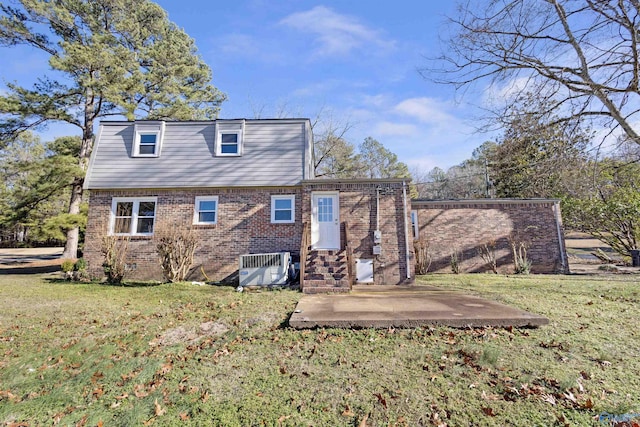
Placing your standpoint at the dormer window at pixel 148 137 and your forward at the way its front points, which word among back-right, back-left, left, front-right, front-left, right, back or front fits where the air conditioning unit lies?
front-left

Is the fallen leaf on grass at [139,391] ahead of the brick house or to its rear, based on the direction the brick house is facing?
to the rear

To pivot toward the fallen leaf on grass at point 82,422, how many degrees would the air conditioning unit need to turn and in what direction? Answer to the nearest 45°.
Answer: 0° — it already faces it

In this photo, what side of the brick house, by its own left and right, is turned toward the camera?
back

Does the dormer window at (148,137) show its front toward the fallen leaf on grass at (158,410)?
yes

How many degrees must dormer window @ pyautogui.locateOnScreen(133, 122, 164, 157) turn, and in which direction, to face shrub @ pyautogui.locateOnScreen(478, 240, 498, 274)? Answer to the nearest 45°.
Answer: approximately 45° to its left

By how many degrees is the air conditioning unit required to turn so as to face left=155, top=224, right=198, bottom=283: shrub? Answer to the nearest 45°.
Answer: approximately 90° to its right

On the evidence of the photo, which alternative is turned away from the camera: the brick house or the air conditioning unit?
the brick house

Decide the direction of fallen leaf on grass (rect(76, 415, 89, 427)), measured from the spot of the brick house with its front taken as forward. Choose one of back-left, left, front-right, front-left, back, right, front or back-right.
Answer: back

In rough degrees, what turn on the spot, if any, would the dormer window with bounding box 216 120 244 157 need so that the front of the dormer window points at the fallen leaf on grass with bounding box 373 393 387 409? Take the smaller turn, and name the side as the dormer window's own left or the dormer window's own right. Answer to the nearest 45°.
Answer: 0° — it already faces it
